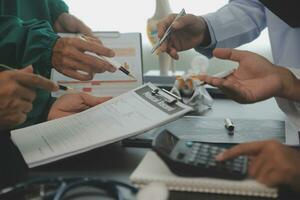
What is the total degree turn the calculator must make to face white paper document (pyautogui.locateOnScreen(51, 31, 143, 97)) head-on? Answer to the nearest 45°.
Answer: approximately 135° to its left

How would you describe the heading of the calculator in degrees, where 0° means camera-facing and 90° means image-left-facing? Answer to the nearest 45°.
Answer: approximately 270°
